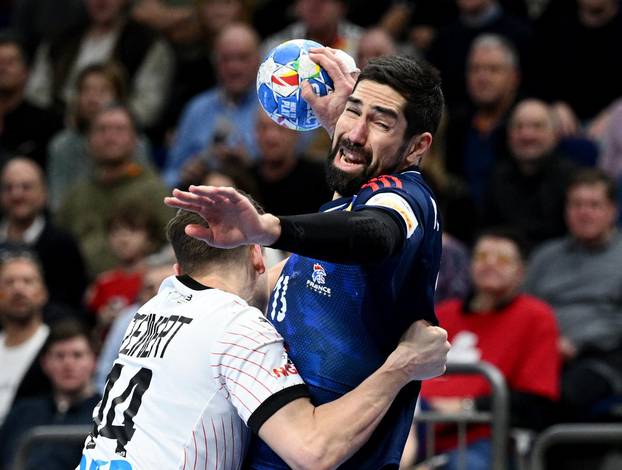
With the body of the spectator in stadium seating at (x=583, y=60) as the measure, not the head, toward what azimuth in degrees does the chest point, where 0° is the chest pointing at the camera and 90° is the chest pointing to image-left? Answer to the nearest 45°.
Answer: approximately 0°

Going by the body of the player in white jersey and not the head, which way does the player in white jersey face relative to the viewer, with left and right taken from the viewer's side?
facing away from the viewer and to the right of the viewer

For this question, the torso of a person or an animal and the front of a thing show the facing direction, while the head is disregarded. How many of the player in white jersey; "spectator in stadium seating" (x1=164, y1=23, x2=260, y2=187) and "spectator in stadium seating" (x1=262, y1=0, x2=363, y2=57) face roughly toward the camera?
2

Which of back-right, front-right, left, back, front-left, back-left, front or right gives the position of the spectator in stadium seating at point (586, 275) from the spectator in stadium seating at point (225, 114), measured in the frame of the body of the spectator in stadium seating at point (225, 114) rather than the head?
front-left

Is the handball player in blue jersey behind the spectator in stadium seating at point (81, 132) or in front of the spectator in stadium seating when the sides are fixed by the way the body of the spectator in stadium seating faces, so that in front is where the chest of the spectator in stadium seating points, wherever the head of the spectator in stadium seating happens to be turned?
in front

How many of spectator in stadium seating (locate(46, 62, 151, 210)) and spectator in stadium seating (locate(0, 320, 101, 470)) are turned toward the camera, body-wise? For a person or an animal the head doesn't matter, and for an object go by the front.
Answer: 2

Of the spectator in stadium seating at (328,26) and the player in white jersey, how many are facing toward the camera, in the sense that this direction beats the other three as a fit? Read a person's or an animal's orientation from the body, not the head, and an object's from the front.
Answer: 1

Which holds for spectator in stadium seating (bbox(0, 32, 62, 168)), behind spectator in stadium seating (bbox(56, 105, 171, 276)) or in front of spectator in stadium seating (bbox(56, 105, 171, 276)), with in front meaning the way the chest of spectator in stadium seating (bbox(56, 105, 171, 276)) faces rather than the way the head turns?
behind
